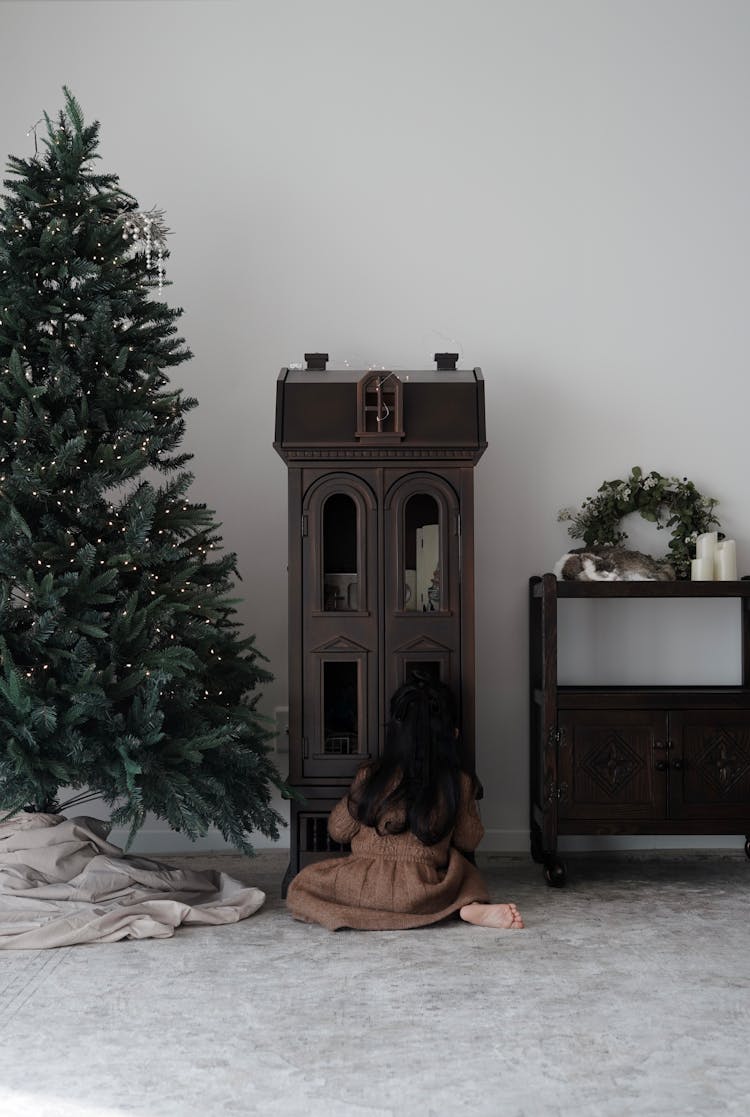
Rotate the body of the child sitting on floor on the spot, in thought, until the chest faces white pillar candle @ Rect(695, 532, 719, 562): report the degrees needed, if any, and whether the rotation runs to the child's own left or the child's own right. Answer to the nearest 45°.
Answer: approximately 45° to the child's own right

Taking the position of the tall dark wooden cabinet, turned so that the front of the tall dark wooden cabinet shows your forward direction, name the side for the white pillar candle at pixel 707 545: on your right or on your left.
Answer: on your left

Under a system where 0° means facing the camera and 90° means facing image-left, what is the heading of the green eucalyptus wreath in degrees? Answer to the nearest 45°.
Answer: approximately 0°

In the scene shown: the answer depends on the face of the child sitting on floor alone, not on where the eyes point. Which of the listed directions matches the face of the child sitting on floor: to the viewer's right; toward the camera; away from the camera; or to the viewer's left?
away from the camera

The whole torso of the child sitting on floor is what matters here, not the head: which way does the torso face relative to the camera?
away from the camera

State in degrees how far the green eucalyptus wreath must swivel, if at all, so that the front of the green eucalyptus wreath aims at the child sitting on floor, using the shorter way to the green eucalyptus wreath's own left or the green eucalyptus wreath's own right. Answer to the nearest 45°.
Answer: approximately 45° to the green eucalyptus wreath's own right

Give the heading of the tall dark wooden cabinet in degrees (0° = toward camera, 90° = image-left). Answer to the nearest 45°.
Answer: approximately 0°

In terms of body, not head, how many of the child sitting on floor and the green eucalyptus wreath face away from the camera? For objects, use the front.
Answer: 1

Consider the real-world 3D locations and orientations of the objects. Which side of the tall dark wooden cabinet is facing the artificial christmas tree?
right

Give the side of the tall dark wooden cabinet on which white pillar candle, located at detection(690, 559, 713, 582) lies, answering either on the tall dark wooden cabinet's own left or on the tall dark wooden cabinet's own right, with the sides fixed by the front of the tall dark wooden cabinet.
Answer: on the tall dark wooden cabinet's own left

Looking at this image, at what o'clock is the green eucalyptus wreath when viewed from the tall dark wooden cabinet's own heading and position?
The green eucalyptus wreath is roughly at 8 o'clock from the tall dark wooden cabinet.

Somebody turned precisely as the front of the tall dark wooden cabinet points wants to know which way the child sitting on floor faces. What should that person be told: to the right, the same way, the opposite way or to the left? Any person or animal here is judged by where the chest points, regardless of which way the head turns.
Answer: the opposite way
